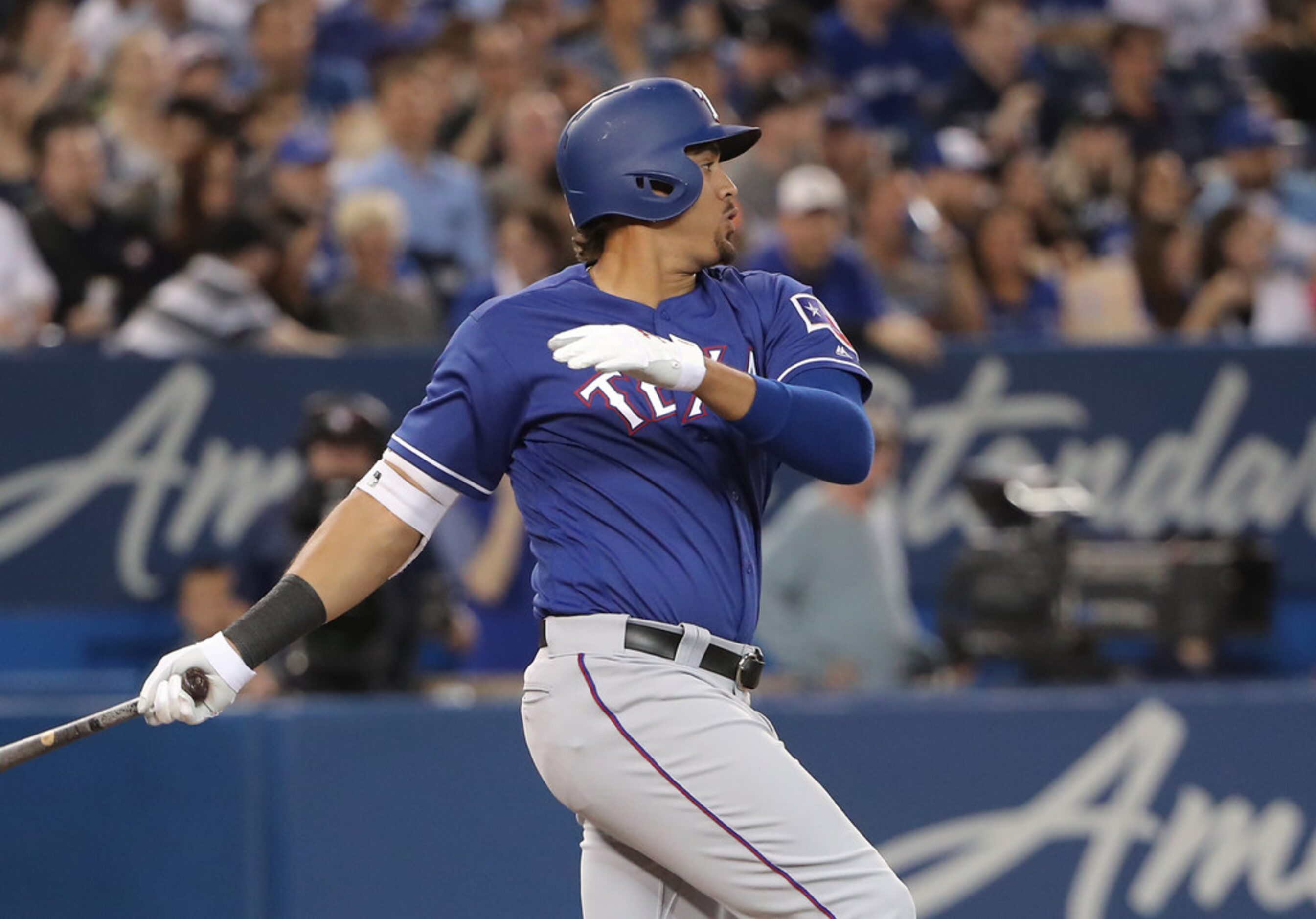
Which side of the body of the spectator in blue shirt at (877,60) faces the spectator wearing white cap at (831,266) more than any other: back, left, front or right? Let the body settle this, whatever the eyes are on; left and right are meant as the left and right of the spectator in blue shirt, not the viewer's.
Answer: front

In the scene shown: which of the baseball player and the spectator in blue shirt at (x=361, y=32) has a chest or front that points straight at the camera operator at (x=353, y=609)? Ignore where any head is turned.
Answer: the spectator in blue shirt

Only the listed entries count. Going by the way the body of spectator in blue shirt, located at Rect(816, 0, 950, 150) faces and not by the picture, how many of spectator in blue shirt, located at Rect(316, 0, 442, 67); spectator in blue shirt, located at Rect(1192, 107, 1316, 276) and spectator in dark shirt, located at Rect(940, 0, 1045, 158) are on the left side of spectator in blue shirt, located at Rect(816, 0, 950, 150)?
2

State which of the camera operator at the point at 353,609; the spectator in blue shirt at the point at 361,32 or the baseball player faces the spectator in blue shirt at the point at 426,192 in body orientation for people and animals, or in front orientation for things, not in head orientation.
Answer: the spectator in blue shirt at the point at 361,32

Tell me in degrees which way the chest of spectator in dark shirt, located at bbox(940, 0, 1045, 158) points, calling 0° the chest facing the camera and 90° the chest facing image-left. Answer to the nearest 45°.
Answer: approximately 0°

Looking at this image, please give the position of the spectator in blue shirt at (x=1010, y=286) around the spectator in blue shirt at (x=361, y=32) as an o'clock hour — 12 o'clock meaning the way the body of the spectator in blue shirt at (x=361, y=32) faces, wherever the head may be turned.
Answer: the spectator in blue shirt at (x=1010, y=286) is roughly at 10 o'clock from the spectator in blue shirt at (x=361, y=32).

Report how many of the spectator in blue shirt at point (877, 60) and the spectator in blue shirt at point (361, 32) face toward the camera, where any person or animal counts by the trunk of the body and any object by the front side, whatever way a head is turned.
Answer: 2

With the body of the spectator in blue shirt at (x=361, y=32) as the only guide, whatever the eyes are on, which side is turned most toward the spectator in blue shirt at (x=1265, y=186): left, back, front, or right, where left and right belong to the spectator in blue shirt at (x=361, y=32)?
left

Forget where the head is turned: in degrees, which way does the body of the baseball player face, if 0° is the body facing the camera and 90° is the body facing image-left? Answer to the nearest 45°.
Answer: approximately 315°
